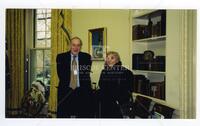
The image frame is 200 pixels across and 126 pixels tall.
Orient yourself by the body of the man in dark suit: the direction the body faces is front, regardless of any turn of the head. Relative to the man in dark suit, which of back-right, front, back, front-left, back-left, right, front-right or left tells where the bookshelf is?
left

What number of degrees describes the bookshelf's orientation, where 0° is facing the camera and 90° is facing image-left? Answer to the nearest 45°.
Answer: approximately 45°

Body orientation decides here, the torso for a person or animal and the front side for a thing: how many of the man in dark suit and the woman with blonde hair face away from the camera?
0

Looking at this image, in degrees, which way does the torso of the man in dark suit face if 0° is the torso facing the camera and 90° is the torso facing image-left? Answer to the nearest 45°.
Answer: approximately 0°
